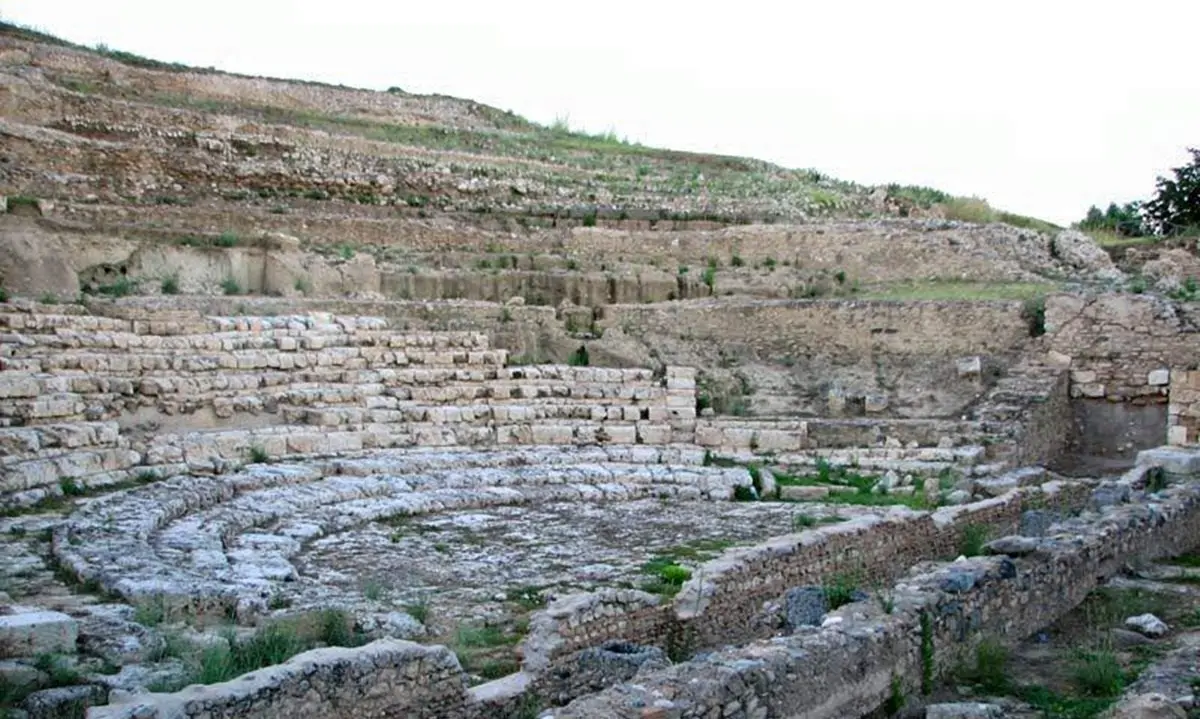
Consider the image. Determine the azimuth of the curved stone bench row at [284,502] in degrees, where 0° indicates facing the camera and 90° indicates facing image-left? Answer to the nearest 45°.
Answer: approximately 315°

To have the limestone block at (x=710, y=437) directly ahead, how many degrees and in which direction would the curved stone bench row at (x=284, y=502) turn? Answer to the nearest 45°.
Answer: approximately 90° to its left

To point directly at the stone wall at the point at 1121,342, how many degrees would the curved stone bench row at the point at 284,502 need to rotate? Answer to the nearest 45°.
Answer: approximately 45° to its left

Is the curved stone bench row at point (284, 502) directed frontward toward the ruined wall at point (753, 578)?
yes

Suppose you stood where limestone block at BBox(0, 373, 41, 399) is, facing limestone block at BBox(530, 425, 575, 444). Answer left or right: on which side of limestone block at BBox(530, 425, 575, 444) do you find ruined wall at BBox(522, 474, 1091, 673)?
right

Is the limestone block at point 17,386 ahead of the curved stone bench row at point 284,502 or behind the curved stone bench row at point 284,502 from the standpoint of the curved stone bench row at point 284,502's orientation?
behind

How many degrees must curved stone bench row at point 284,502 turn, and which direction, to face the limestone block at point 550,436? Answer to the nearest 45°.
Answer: approximately 90° to its left

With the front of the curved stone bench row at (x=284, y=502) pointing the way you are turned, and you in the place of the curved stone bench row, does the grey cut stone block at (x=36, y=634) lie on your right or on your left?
on your right

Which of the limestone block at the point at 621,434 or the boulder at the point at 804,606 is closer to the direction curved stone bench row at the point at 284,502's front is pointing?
the boulder

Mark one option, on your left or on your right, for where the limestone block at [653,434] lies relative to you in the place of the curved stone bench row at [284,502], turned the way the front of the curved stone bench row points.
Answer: on your left

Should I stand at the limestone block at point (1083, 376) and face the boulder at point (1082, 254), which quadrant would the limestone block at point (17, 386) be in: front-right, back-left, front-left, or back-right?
back-left

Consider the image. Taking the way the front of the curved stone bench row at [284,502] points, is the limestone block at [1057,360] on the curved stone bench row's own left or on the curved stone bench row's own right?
on the curved stone bench row's own left
